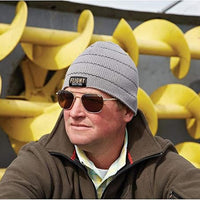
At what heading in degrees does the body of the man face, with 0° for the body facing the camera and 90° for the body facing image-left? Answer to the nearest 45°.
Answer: approximately 0°
